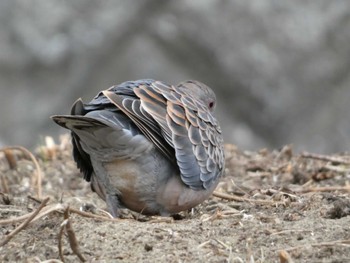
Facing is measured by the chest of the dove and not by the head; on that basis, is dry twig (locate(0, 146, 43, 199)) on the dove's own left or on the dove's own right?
on the dove's own left

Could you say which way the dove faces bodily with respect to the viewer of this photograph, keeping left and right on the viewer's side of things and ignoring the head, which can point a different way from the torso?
facing away from the viewer and to the right of the viewer
